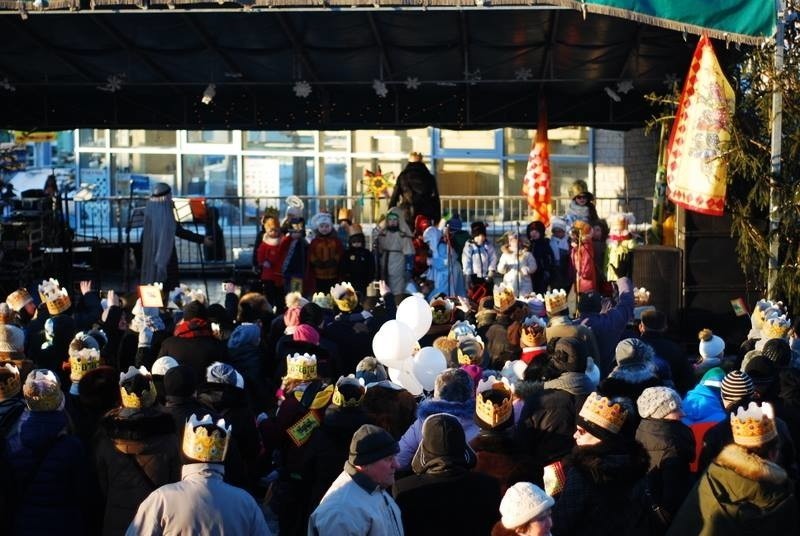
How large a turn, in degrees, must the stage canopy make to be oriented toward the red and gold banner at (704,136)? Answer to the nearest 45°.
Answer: approximately 45° to its left

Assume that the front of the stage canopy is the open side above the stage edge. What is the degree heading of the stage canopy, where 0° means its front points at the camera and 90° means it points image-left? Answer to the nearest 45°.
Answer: approximately 0°

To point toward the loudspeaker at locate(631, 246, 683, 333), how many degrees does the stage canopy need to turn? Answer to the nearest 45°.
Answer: approximately 45° to its left
